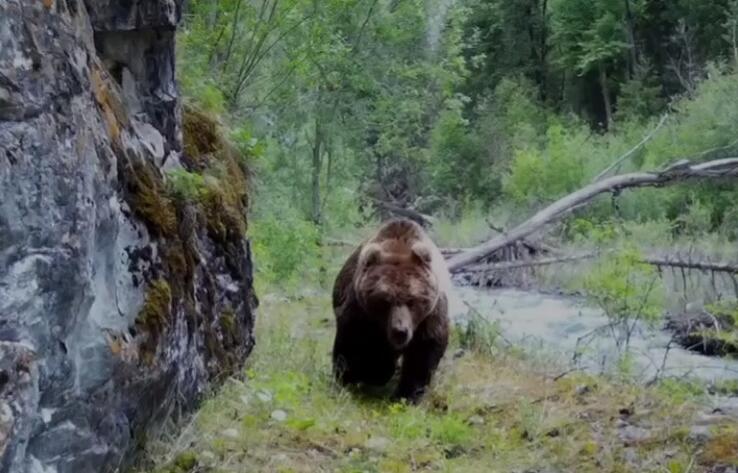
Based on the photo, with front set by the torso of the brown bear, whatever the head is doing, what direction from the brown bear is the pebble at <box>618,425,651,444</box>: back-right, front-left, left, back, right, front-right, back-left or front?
front-left

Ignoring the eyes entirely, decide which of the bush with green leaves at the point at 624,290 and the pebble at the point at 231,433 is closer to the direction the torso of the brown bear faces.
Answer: the pebble

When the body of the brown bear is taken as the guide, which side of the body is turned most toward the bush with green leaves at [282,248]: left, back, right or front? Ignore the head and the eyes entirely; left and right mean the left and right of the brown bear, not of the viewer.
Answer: back

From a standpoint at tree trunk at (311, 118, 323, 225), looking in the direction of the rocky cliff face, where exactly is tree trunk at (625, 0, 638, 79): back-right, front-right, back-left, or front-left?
back-left

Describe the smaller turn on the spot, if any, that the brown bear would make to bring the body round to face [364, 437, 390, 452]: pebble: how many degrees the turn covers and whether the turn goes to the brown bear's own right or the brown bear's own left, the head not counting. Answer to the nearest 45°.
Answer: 0° — it already faces it

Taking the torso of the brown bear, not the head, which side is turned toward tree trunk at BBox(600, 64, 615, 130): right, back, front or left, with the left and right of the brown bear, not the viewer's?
back

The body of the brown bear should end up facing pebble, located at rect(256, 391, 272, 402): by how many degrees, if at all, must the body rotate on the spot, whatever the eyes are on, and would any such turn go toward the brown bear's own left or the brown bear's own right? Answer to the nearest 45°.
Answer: approximately 45° to the brown bear's own right

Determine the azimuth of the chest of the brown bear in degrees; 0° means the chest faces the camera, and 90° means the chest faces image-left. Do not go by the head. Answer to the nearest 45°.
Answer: approximately 0°

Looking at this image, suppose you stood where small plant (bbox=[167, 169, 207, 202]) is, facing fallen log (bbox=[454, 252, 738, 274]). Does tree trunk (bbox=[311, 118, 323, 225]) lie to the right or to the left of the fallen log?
left

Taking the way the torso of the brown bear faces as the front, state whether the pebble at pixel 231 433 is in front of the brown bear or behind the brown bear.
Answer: in front

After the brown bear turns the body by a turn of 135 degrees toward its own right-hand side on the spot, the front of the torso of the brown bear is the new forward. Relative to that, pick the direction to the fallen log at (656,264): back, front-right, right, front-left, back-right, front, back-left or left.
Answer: right

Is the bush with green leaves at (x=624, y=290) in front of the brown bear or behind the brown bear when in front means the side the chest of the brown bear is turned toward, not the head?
behind

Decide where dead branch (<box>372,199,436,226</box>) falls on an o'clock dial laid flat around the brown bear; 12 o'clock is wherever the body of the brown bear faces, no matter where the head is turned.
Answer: The dead branch is roughly at 6 o'clock from the brown bear.

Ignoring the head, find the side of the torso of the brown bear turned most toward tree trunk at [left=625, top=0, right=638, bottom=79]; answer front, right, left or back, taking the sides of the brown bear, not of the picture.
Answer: back
